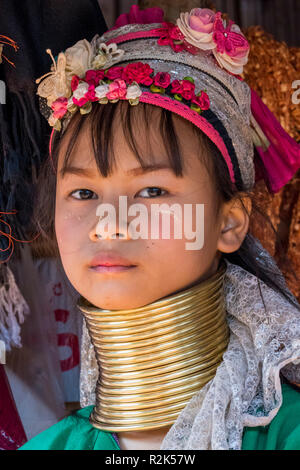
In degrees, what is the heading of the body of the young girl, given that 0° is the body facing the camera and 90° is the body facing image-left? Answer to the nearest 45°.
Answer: approximately 45°
